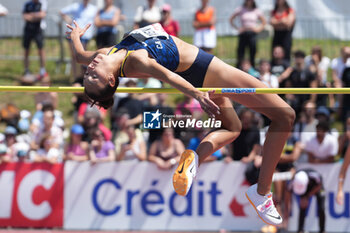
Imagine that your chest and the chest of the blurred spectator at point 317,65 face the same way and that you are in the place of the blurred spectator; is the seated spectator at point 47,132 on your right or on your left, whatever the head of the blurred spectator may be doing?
on your right

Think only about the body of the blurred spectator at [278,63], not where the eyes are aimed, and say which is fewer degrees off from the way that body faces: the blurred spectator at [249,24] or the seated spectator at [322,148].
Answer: the seated spectator

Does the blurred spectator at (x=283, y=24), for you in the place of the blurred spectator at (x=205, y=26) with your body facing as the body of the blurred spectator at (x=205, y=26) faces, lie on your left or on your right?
on your left

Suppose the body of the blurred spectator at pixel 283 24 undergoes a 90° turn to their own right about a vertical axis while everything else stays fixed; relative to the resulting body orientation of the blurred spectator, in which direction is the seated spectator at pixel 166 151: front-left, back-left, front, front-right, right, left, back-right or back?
front-left

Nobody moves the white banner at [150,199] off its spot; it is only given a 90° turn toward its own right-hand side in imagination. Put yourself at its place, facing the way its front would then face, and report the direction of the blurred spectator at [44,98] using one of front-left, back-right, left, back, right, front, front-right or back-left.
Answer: front-right

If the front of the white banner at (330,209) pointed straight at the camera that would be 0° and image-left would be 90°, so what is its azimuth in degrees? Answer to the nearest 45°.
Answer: approximately 0°

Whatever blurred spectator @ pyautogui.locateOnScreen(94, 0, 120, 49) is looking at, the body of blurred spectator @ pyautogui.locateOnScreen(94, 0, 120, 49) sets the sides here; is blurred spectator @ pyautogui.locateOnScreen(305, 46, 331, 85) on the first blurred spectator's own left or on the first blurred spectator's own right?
on the first blurred spectator's own left

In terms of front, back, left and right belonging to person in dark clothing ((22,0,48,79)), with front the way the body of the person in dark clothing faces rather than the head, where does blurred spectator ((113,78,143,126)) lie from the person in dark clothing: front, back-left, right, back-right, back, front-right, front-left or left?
front-left

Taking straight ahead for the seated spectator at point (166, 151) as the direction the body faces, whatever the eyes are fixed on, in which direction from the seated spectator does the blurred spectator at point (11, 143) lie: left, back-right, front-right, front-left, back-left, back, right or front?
right

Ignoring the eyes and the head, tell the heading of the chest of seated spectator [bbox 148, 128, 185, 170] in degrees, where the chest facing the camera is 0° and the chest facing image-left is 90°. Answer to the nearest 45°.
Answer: approximately 0°

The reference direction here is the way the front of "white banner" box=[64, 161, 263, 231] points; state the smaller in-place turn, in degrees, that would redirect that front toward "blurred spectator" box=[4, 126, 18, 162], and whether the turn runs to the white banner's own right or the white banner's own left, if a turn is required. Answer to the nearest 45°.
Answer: approximately 90° to the white banner's own right
